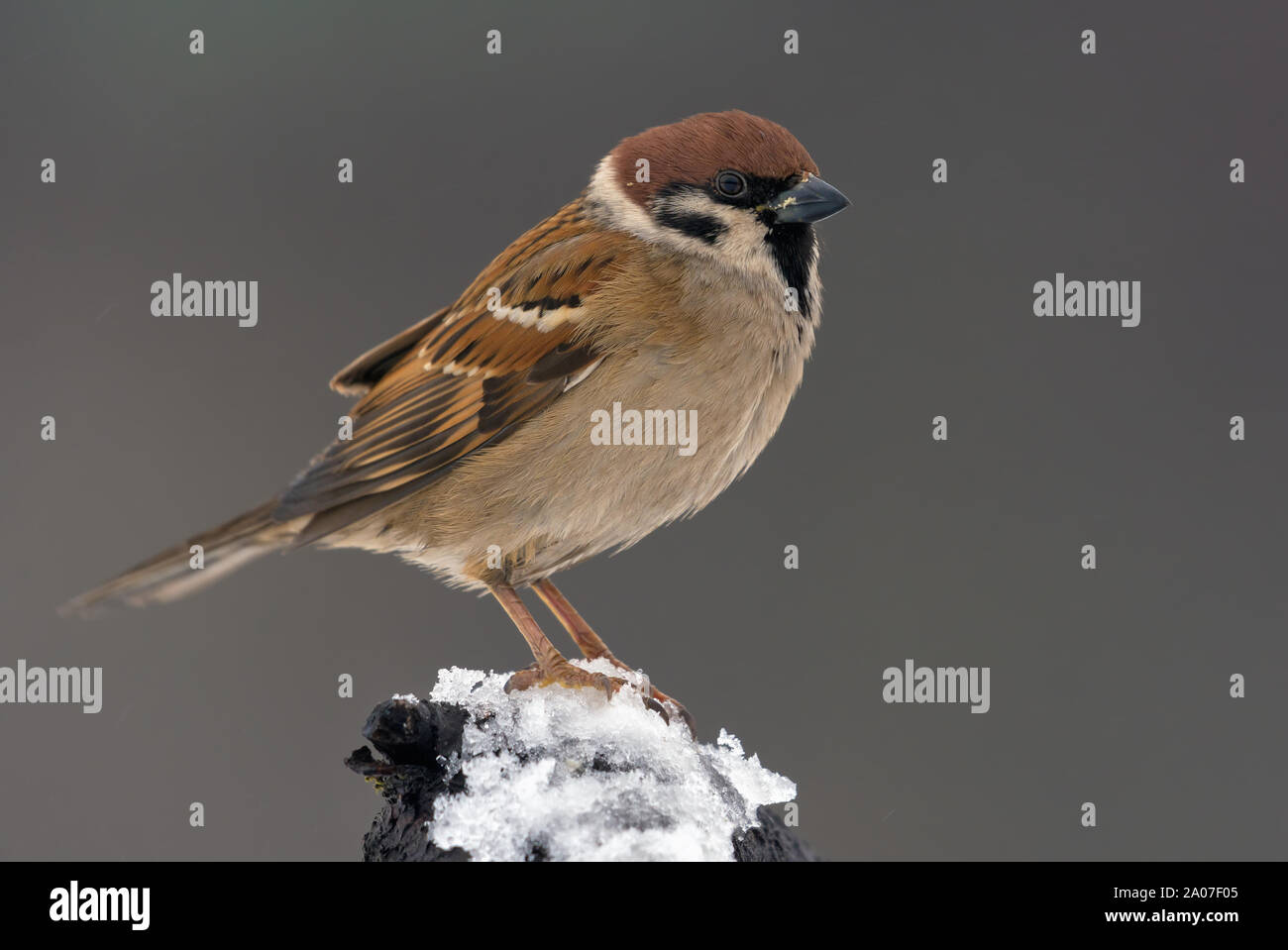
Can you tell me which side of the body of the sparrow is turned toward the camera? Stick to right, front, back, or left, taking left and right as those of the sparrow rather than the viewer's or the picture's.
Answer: right
